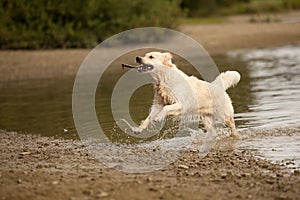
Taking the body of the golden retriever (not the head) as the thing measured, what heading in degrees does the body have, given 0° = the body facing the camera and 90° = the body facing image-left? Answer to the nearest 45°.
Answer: approximately 90°
